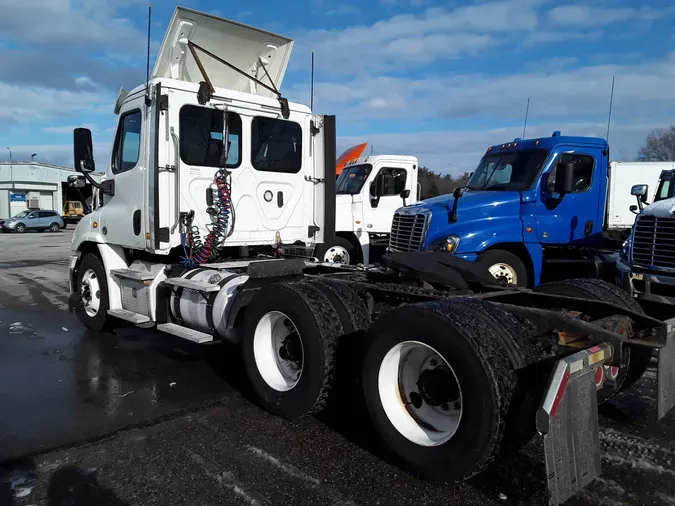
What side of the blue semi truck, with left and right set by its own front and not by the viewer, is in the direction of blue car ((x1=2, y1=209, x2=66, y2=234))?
right

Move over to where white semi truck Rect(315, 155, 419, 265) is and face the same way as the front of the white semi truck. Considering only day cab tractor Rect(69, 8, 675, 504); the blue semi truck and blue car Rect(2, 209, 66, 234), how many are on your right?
1

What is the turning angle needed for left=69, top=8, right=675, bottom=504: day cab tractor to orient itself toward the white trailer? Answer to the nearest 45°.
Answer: approximately 90° to its right

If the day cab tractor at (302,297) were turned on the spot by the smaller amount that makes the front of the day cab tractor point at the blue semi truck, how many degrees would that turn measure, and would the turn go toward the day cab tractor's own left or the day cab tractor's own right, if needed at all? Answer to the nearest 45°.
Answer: approximately 90° to the day cab tractor's own right

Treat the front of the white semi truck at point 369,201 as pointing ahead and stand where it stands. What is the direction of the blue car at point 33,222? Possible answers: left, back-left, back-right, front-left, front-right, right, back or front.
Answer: right

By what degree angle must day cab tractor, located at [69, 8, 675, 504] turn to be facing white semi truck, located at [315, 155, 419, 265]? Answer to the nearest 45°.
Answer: approximately 45° to its right

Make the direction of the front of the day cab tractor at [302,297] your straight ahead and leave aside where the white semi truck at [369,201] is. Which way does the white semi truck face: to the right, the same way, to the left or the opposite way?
to the left

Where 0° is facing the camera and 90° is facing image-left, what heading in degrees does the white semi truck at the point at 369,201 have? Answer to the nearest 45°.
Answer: approximately 45°

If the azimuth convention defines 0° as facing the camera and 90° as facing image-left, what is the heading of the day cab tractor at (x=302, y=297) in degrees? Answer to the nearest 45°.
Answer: approximately 135°

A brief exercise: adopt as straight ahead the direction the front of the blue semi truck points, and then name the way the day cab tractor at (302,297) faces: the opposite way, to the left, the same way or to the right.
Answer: to the right

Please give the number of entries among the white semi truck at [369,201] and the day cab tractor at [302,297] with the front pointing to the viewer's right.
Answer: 0

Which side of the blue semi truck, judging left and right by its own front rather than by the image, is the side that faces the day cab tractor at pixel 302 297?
front

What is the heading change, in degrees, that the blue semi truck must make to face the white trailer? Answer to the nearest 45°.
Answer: approximately 135° to its right

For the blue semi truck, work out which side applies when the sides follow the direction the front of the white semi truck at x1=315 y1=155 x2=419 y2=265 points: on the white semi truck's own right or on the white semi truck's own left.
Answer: on the white semi truck's own left

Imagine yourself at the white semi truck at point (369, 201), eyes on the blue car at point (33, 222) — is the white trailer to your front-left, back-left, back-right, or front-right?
back-right

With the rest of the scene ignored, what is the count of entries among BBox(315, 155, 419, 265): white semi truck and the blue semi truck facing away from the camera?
0
